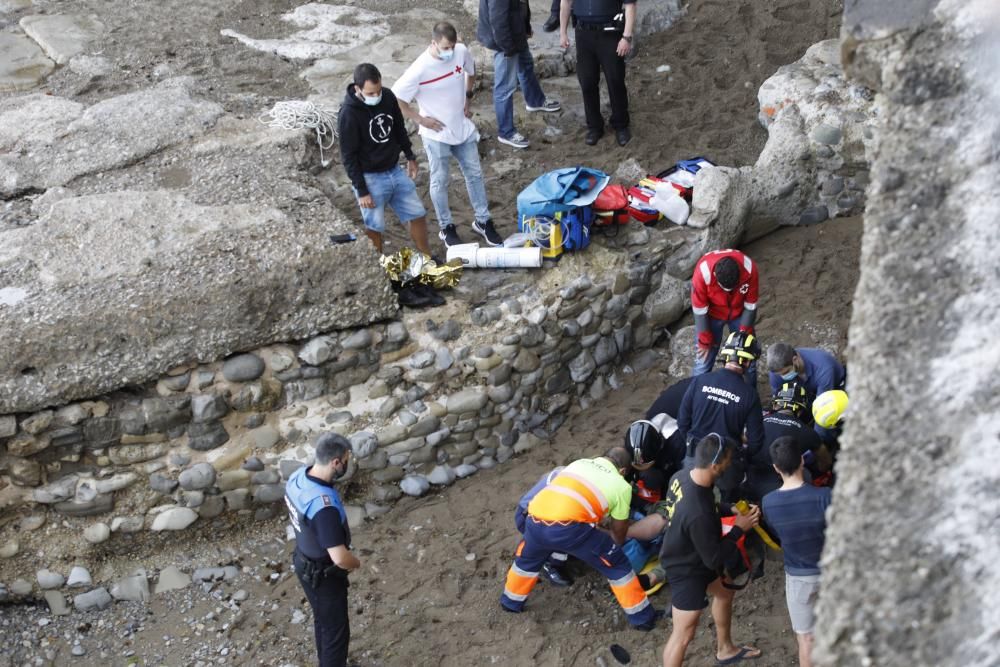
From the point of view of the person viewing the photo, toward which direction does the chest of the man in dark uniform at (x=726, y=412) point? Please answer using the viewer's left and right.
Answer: facing away from the viewer

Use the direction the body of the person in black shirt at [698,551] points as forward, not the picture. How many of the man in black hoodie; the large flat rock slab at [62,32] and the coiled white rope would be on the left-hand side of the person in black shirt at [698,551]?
3

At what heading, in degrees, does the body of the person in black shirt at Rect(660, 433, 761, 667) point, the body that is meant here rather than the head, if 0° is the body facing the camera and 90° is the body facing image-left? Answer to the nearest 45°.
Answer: approximately 225°

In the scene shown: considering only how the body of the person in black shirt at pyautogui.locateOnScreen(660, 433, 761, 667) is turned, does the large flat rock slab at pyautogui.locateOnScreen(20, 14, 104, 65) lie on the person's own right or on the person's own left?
on the person's own left

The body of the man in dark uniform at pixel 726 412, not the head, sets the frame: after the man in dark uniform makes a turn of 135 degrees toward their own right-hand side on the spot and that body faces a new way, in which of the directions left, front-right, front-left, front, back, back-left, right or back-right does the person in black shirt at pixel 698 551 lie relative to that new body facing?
front-right

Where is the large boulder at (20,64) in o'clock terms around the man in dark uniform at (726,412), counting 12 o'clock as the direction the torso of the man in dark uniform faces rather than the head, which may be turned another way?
The large boulder is roughly at 10 o'clock from the man in dark uniform.

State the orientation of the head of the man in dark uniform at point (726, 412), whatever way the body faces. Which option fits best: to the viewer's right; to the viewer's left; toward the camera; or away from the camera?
away from the camera

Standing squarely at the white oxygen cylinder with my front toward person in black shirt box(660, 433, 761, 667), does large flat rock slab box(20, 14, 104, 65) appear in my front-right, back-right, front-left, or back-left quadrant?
back-right
